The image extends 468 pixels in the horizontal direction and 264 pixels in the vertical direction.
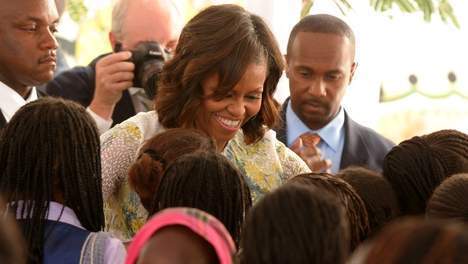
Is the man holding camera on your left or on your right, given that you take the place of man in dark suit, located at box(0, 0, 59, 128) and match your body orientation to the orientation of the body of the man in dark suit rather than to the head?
on your left

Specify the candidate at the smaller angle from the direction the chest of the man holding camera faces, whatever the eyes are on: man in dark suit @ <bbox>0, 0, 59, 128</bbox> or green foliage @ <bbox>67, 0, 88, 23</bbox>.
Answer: the man in dark suit

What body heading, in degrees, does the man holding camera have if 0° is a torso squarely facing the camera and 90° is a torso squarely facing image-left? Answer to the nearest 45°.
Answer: approximately 315°

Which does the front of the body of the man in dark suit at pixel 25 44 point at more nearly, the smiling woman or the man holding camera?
the smiling woman

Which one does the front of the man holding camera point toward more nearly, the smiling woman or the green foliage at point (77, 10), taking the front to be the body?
the smiling woman

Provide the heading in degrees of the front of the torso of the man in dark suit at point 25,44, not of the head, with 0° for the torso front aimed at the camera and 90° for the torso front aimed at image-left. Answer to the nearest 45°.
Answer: approximately 315°
